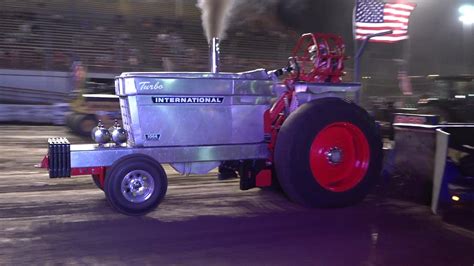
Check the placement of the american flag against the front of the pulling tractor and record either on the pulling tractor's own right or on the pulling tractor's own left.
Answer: on the pulling tractor's own right

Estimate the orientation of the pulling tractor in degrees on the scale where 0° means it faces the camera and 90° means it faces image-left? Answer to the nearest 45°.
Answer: approximately 90°
